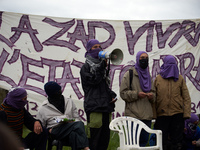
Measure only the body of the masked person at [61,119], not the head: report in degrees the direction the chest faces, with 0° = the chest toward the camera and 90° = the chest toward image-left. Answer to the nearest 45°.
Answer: approximately 315°

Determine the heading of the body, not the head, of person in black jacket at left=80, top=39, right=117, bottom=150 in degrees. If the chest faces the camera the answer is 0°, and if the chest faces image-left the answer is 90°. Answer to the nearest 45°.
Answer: approximately 315°

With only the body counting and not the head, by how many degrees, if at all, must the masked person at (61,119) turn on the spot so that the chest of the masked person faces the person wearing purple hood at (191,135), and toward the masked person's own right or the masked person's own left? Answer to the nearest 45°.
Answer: approximately 45° to the masked person's own left

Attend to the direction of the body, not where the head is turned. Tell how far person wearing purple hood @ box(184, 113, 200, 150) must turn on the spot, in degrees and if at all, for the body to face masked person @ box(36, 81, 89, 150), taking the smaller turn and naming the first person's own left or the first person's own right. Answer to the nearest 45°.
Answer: approximately 90° to the first person's own right

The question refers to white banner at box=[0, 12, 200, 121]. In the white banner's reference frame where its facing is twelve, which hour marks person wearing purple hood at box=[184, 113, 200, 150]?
The person wearing purple hood is roughly at 10 o'clock from the white banner.

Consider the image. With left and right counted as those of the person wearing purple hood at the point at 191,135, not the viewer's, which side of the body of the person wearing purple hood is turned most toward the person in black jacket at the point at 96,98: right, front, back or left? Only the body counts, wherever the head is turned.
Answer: right

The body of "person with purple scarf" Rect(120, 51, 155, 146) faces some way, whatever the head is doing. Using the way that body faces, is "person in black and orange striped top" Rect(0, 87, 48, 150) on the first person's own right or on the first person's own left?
on the first person's own right
